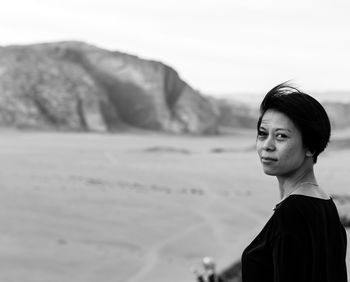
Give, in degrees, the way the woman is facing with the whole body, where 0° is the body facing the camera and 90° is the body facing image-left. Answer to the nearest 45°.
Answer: approximately 90°

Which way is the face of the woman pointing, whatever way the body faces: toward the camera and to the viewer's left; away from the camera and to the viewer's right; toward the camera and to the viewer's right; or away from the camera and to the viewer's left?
toward the camera and to the viewer's left
